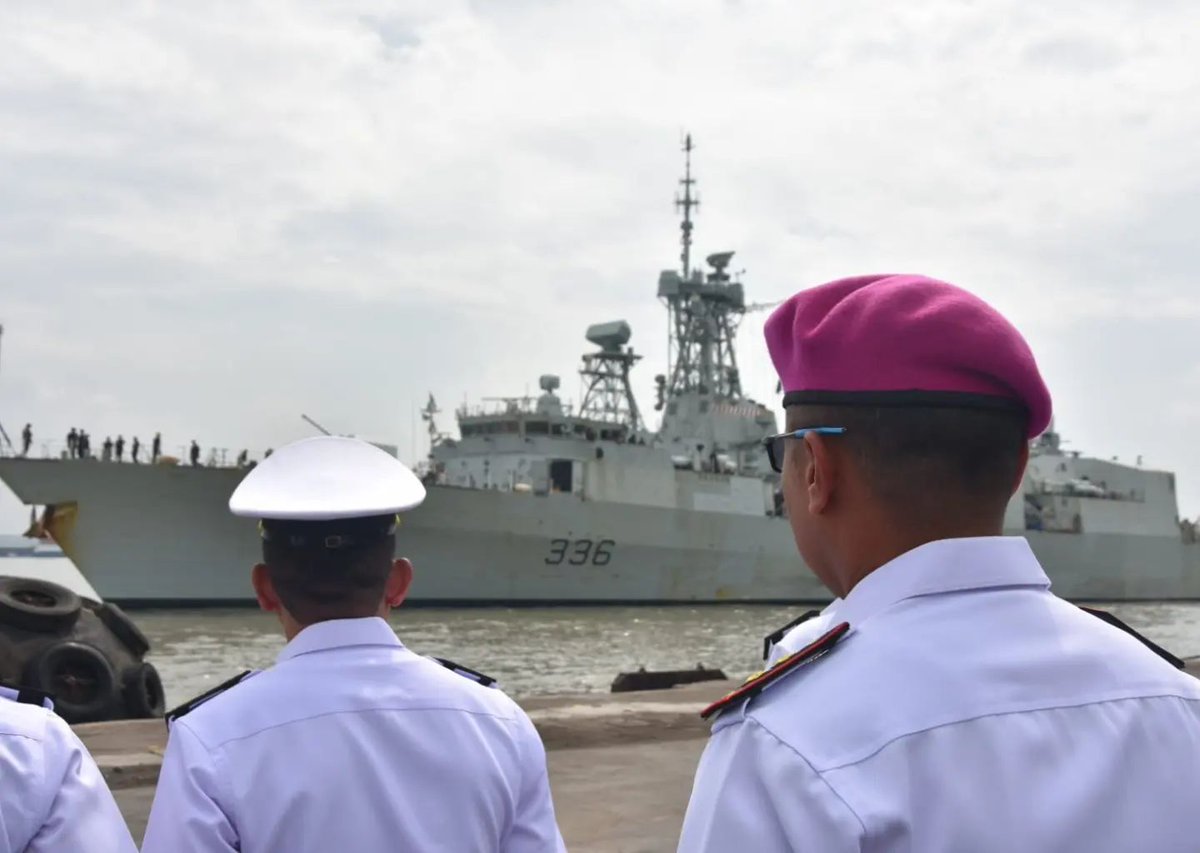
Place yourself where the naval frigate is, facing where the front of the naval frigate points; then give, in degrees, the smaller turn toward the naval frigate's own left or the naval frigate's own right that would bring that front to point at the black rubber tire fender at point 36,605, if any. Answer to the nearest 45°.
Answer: approximately 45° to the naval frigate's own left

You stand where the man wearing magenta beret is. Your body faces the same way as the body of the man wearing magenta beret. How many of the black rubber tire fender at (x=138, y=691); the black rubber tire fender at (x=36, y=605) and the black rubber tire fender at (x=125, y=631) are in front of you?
3

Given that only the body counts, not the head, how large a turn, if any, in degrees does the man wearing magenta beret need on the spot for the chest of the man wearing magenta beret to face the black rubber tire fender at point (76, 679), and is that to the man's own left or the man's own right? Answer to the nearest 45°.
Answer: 0° — they already face it

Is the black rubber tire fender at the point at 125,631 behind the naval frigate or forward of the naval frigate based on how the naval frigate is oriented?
forward

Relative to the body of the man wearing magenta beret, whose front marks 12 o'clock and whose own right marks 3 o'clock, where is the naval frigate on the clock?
The naval frigate is roughly at 1 o'clock from the man wearing magenta beret.

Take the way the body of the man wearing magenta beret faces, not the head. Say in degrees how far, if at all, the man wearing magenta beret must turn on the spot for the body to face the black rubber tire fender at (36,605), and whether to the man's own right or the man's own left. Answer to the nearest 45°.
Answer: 0° — they already face it

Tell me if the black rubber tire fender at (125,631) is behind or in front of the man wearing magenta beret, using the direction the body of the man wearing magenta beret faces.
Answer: in front

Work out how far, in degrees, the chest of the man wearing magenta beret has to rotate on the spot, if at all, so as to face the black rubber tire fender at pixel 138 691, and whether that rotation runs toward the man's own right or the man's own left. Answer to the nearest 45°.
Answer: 0° — they already face it

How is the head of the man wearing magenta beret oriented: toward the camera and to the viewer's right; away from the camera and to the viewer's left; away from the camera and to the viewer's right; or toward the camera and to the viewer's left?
away from the camera and to the viewer's left

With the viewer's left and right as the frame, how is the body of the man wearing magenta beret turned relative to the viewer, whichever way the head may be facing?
facing away from the viewer and to the left of the viewer

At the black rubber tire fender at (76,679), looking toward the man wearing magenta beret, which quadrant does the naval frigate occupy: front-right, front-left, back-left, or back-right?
back-left

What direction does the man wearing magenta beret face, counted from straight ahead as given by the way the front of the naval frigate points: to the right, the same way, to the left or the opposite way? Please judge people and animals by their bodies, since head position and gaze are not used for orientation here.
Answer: to the right

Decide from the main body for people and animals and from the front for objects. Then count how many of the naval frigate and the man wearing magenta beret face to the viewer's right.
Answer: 0
